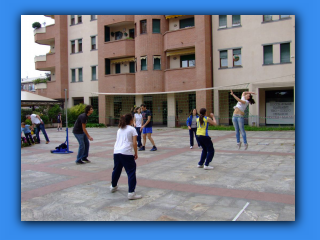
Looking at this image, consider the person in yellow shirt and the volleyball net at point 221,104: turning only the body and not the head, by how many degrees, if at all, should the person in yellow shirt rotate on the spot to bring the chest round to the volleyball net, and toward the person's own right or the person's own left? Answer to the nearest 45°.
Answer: approximately 45° to the person's own left

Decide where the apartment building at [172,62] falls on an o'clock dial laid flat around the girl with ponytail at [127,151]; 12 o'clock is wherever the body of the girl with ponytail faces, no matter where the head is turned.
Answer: The apartment building is roughly at 11 o'clock from the girl with ponytail.

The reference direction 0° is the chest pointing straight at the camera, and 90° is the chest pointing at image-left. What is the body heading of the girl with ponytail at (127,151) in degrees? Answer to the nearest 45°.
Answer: approximately 225°

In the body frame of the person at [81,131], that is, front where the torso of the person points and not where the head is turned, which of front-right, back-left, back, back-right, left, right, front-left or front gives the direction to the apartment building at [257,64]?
front-left

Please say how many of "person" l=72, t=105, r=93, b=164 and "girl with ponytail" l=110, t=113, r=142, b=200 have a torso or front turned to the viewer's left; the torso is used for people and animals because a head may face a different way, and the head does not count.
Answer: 0

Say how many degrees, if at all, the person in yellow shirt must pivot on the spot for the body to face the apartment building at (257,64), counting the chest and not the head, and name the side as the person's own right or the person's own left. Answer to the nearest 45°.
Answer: approximately 45° to the person's own left

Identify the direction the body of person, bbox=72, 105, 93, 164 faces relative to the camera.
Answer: to the viewer's right

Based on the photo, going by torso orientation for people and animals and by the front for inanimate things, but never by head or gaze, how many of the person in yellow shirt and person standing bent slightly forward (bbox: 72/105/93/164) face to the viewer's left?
0

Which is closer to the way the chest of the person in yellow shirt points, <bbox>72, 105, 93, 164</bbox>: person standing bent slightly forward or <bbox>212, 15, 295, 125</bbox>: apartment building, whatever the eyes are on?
the apartment building

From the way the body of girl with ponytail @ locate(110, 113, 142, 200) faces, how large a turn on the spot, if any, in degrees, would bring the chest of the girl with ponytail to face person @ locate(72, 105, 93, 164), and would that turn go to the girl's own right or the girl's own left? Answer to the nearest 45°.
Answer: approximately 45° to the girl's own left

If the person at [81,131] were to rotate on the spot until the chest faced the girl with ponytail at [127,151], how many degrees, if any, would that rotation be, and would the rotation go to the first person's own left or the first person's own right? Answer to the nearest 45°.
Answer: approximately 90° to the first person's own right

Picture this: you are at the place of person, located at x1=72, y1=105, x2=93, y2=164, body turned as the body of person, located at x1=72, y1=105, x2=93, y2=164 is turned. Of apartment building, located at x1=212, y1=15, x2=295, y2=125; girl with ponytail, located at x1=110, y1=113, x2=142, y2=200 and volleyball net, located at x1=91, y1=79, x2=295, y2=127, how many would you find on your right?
1

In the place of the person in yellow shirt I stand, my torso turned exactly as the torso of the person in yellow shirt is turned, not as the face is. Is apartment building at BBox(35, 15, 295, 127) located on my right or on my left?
on my left

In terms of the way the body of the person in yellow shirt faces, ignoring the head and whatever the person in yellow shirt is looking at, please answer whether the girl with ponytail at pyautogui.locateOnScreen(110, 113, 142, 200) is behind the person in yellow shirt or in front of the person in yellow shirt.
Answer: behind
